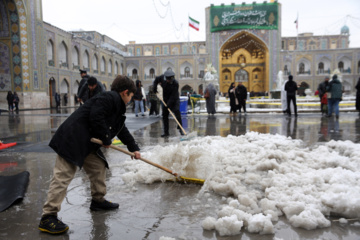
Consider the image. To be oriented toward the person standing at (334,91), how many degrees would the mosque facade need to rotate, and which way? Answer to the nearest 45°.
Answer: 0° — it already faces them

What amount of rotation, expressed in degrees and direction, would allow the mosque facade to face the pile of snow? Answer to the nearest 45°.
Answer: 0° — it already faces it

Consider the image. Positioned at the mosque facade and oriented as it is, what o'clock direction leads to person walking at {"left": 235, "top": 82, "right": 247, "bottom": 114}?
The person walking is roughly at 12 o'clock from the mosque facade.

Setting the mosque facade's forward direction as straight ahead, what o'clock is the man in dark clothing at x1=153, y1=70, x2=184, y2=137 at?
The man in dark clothing is roughly at 12 o'clock from the mosque facade.

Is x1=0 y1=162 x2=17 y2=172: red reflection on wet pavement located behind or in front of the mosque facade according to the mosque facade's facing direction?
in front

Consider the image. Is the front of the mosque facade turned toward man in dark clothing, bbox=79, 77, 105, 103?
yes

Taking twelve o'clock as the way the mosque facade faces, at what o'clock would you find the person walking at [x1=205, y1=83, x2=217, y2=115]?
The person walking is roughly at 12 o'clock from the mosque facade.

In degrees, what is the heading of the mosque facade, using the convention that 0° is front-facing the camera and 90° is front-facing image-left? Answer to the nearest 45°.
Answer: approximately 0°

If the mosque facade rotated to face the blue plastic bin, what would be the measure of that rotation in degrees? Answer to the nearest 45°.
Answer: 0° — it already faces it

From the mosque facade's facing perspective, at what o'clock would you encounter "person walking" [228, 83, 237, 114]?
The person walking is roughly at 12 o'clock from the mosque facade.

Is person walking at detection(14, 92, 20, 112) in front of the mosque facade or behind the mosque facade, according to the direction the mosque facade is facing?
in front
